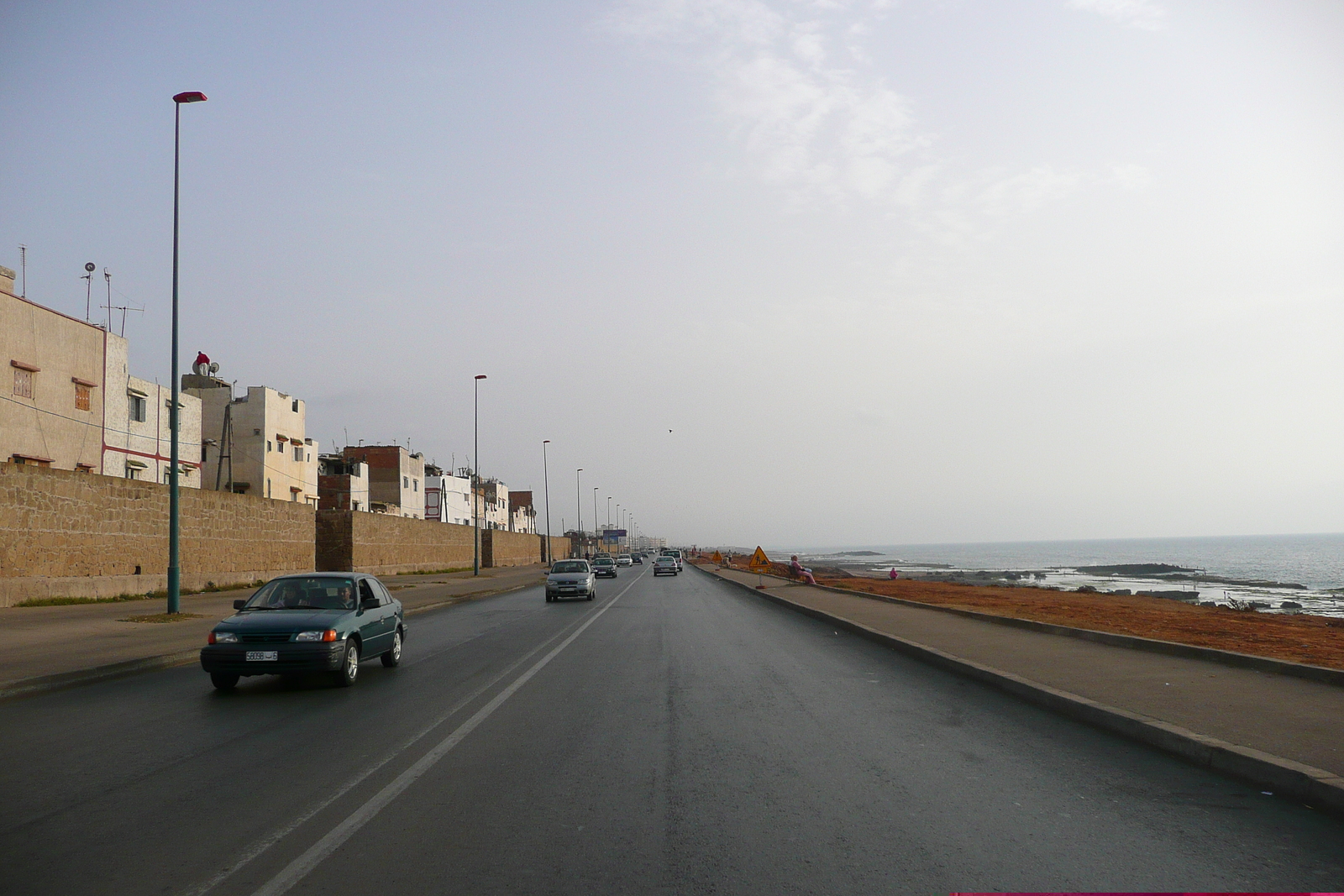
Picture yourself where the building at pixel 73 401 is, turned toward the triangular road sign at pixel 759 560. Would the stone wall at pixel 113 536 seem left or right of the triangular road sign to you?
right

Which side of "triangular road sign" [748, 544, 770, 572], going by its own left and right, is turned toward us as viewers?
front

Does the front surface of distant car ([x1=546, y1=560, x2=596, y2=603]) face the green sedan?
yes

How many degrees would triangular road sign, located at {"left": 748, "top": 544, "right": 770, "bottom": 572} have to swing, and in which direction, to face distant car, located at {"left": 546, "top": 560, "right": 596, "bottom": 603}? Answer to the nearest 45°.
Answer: approximately 45° to its right

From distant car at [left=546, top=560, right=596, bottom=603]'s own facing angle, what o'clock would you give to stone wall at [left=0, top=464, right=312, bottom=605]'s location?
The stone wall is roughly at 2 o'clock from the distant car.

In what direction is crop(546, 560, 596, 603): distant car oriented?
toward the camera

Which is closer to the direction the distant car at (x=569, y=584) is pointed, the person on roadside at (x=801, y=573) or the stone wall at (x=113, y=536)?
the stone wall

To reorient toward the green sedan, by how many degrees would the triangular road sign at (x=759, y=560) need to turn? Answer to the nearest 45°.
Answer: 0° — it already faces it

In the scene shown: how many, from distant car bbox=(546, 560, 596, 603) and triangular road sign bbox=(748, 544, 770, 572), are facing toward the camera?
2

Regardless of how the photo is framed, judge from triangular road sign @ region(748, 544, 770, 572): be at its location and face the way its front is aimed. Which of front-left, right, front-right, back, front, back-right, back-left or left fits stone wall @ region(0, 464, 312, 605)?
front-right
